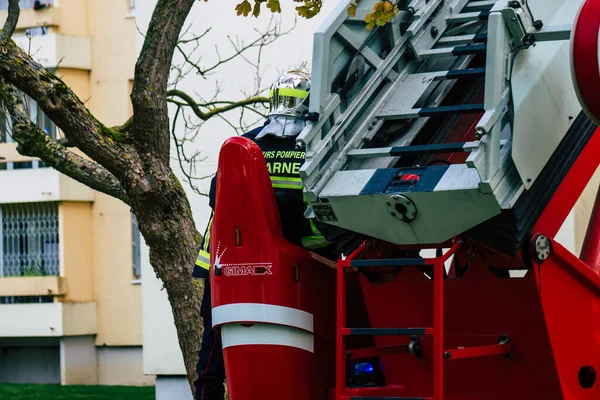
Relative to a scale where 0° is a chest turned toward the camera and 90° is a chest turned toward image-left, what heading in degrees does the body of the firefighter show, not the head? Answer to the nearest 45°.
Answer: approximately 180°

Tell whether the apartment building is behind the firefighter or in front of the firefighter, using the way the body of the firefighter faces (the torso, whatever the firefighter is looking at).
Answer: in front
